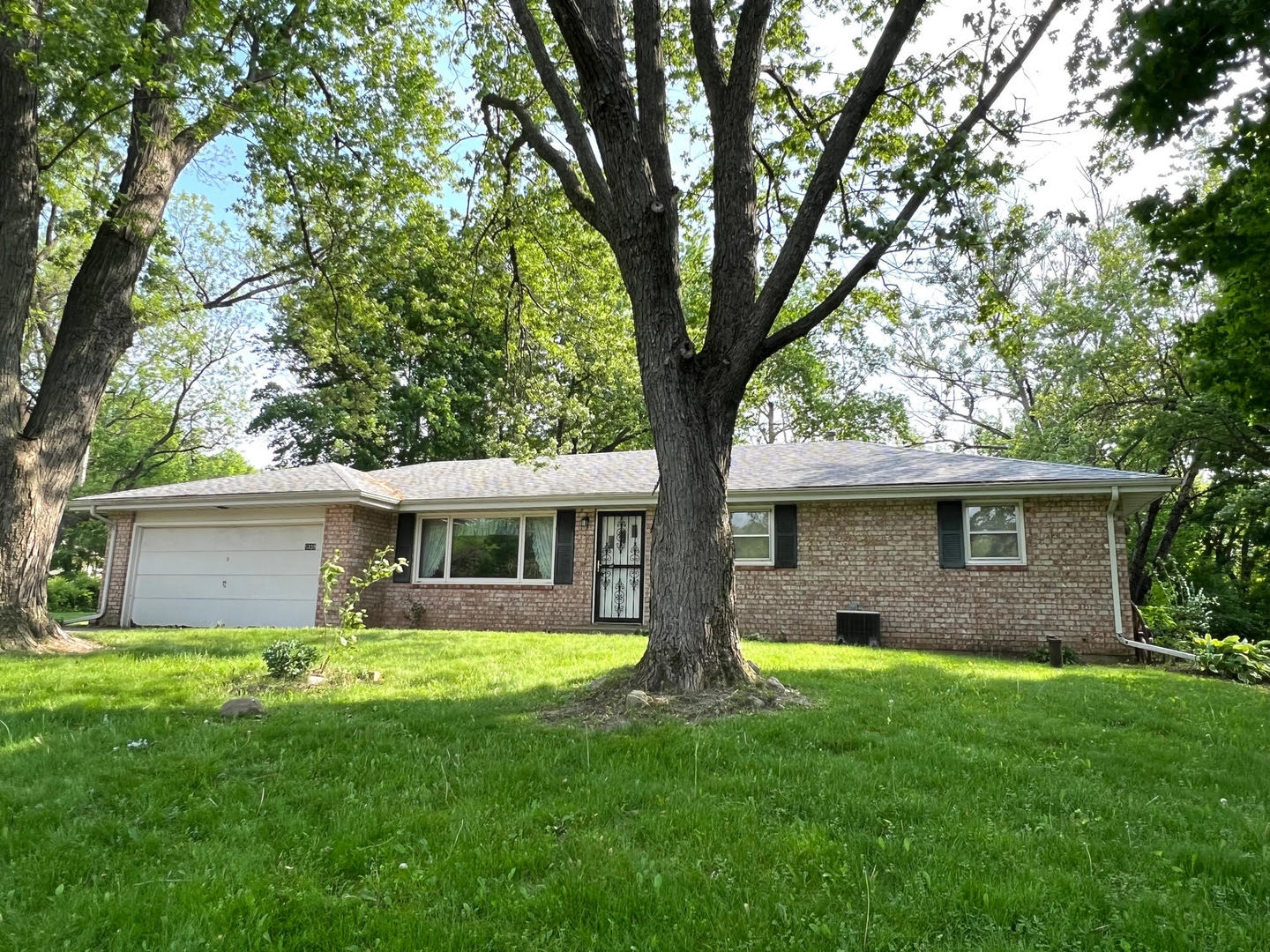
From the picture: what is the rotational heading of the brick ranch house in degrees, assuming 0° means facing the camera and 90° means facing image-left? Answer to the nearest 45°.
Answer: approximately 0°

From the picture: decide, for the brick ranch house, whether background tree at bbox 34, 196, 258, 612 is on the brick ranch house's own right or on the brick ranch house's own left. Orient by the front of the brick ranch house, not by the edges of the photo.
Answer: on the brick ranch house's own right

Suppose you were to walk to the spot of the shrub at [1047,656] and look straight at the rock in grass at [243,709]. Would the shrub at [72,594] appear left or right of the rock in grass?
right

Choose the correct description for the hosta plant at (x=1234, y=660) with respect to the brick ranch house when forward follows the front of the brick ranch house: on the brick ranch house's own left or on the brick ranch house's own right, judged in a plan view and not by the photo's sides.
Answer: on the brick ranch house's own left

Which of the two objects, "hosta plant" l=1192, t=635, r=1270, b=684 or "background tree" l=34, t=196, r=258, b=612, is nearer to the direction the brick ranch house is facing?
the hosta plant

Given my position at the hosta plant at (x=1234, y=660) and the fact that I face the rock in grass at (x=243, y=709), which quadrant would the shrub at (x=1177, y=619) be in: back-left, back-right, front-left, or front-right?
back-right

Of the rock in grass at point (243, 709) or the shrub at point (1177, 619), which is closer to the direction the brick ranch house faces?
the rock in grass

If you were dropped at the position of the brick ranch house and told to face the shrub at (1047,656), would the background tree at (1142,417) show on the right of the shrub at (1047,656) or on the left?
left

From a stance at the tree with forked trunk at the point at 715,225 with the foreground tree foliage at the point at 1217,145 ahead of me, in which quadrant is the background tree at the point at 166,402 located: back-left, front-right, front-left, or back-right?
back-left

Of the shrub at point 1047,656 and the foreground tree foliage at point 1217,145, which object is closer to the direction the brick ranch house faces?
the foreground tree foliage

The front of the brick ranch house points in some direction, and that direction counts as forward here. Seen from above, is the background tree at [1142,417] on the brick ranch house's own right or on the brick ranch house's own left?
on the brick ranch house's own left

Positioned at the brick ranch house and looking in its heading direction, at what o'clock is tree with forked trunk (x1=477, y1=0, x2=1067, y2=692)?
The tree with forked trunk is roughly at 12 o'clock from the brick ranch house.
